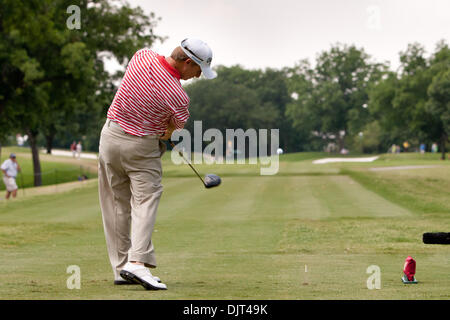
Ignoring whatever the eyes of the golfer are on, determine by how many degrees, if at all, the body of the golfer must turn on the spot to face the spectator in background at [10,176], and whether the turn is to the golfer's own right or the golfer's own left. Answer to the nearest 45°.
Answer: approximately 45° to the golfer's own left

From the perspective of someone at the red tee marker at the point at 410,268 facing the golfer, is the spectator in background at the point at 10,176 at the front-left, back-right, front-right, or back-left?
front-right

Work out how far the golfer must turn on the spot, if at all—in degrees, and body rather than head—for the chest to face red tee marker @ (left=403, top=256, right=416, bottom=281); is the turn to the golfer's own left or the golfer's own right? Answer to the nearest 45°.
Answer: approximately 45° to the golfer's own right

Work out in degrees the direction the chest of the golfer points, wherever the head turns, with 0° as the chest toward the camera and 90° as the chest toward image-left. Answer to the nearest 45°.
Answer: approximately 225°
